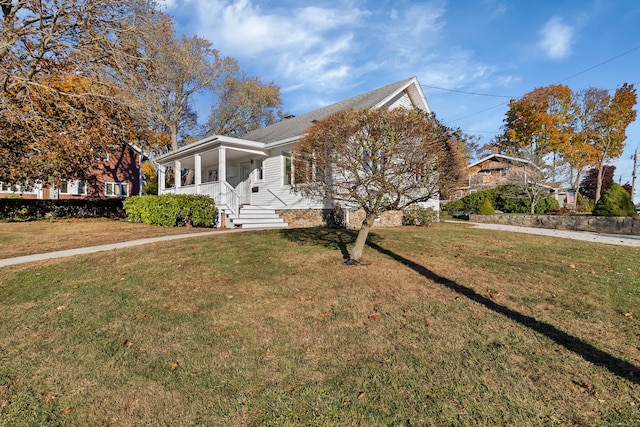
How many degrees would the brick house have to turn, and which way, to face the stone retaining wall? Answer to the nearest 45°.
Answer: approximately 45° to its left

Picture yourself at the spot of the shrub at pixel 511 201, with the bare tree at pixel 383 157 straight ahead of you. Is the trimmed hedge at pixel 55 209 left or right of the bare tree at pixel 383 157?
right

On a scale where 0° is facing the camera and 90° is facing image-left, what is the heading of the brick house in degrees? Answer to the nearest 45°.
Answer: approximately 0°

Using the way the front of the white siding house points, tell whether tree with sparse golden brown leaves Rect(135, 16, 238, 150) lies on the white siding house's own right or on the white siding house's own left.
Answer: on the white siding house's own right

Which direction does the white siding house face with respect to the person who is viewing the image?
facing the viewer and to the left of the viewer

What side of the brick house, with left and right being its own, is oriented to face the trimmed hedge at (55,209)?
front

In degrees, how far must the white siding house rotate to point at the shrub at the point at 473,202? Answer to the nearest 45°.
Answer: approximately 180°

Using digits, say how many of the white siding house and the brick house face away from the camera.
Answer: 0

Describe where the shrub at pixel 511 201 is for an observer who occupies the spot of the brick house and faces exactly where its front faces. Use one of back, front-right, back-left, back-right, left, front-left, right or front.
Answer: front-left

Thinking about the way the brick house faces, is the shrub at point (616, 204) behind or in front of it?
in front

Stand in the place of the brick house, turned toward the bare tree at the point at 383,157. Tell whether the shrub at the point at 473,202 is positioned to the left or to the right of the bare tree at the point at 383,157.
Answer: left
